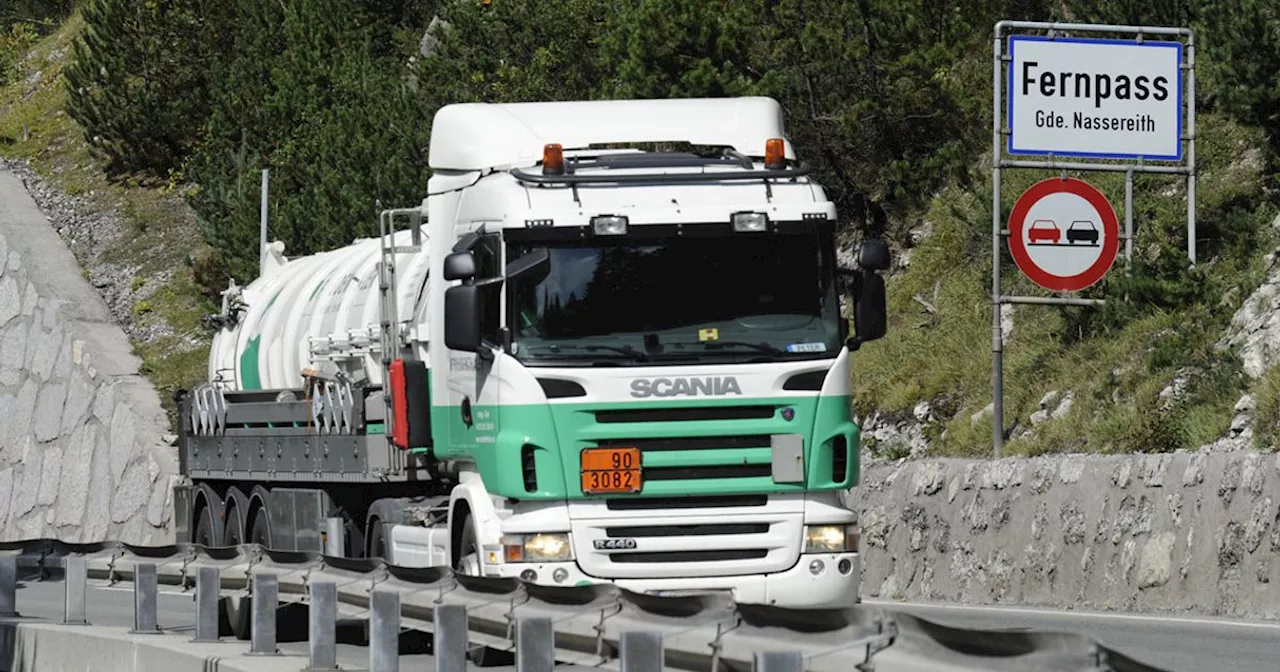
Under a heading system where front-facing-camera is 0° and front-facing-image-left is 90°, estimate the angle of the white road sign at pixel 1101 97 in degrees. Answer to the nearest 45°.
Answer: approximately 0°

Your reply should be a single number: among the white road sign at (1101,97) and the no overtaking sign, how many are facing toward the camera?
2

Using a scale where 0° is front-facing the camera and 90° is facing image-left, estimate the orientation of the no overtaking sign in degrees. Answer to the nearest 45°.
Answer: approximately 0°
